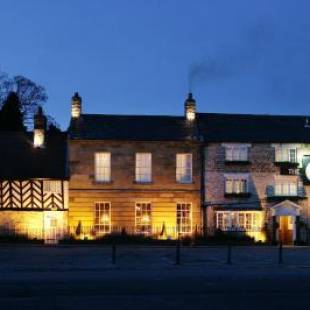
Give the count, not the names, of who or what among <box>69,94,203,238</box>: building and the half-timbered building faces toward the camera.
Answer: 2

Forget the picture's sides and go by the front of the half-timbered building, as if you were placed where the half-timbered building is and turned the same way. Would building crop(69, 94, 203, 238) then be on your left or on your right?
on your left

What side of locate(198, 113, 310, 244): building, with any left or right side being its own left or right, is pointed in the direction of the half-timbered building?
right

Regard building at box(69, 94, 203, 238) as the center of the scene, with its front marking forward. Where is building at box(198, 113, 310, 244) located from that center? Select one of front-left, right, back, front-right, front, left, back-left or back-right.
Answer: left

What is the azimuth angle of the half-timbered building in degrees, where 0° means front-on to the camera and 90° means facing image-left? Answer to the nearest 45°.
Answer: approximately 0°

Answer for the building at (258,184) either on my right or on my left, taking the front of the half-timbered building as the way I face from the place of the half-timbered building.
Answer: on my left

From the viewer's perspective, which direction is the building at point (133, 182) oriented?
toward the camera

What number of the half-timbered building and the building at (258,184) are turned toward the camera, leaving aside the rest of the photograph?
2

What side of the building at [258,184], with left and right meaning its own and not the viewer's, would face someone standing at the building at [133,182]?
right

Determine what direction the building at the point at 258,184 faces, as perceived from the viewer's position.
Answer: facing the viewer

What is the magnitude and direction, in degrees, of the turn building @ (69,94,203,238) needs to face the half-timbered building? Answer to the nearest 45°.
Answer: approximately 90° to its right
